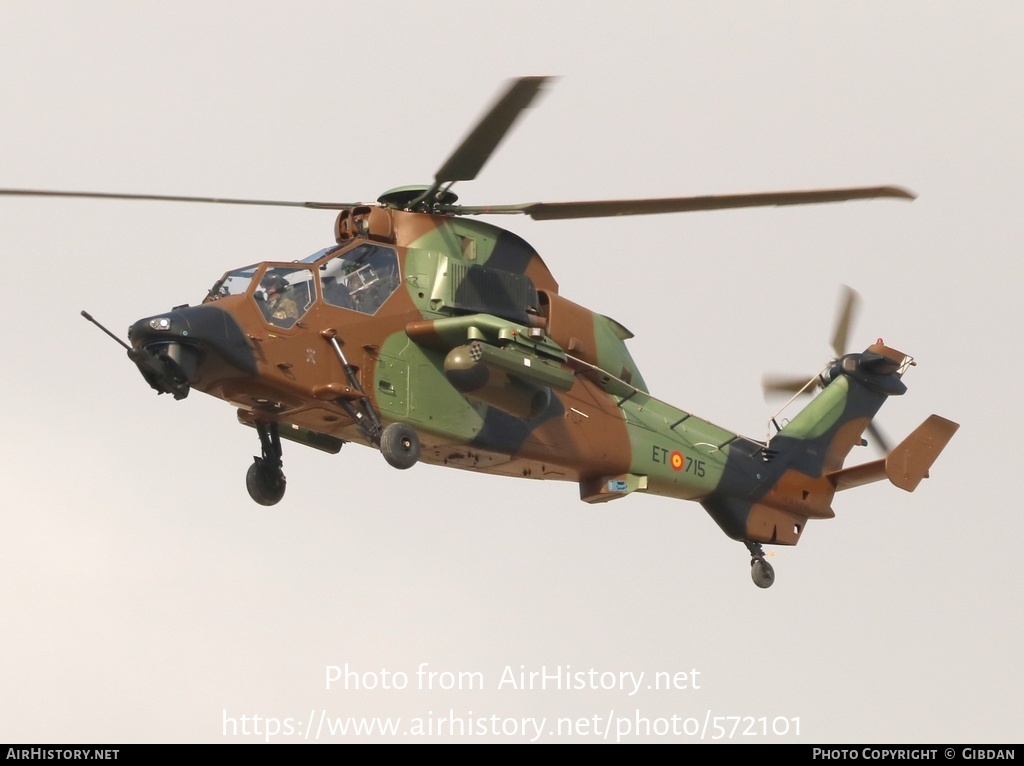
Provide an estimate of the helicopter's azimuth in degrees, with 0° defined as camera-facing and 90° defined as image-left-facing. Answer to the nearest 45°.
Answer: approximately 45°

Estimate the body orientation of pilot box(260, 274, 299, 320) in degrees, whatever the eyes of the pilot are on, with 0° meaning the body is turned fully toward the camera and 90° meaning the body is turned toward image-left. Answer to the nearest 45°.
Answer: approximately 45°
